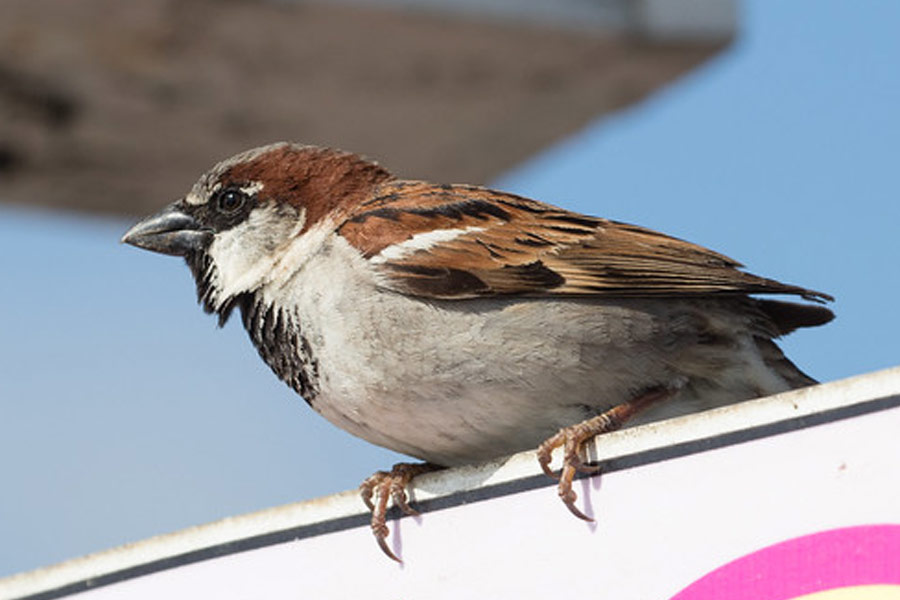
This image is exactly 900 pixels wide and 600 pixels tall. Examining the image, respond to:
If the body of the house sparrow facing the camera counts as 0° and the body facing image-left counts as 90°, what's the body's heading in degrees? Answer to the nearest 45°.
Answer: approximately 90°
